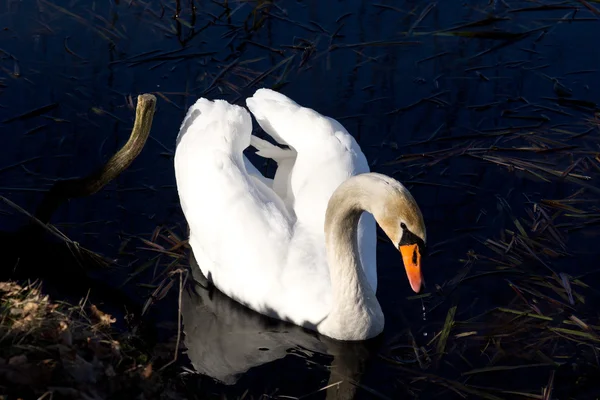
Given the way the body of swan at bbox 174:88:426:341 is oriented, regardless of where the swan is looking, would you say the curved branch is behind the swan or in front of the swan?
behind

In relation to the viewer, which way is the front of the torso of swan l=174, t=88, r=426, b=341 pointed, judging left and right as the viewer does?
facing the viewer and to the right of the viewer
